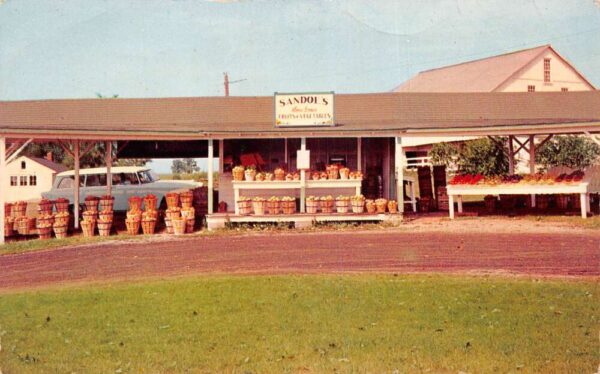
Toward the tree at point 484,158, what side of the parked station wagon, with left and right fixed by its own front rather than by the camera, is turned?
front

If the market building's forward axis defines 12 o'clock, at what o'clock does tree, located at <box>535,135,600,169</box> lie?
The tree is roughly at 8 o'clock from the market building.

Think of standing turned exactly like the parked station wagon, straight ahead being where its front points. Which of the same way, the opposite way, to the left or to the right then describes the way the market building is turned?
to the right

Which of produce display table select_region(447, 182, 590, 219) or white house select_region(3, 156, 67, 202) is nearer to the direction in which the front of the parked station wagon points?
the produce display table

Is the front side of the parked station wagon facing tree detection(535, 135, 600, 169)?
yes

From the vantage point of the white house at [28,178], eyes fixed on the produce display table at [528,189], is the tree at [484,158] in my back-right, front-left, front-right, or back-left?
front-left

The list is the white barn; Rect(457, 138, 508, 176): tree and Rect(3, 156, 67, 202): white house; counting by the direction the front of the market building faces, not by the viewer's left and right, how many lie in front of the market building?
0

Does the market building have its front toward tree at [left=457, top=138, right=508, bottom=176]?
no

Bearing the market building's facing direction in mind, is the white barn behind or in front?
behind

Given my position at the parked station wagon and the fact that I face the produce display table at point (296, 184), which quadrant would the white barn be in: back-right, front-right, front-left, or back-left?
front-left

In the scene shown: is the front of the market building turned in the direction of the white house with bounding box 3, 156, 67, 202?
no

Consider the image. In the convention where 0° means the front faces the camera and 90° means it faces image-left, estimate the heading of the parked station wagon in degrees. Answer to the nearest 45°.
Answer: approximately 270°

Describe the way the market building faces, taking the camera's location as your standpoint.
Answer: facing the viewer

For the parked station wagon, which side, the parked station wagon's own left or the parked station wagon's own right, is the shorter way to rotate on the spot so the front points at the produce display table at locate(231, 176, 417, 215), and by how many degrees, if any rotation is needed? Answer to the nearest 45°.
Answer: approximately 45° to the parked station wagon's own right
